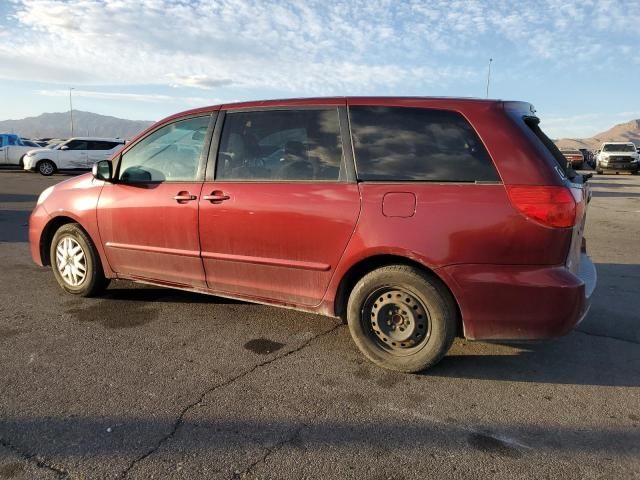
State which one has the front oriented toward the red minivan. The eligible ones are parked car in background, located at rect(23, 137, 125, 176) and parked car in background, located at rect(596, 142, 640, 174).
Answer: parked car in background, located at rect(596, 142, 640, 174)

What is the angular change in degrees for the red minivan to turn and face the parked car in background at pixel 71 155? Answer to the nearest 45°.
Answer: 0° — it already faces it

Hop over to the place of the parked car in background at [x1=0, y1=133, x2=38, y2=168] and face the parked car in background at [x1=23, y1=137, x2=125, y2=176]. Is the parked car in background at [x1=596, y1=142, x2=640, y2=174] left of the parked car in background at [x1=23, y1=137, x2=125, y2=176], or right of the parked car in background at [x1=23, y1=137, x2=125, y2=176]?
left

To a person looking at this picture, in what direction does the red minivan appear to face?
facing away from the viewer and to the left of the viewer

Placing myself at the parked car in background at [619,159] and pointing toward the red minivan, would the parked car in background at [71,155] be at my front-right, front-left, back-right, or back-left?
front-right

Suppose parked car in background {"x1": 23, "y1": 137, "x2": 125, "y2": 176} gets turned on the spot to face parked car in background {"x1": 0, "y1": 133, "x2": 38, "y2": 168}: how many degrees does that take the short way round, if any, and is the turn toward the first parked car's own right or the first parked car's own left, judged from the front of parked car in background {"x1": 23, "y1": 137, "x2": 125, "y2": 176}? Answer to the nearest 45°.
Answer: approximately 45° to the first parked car's own right

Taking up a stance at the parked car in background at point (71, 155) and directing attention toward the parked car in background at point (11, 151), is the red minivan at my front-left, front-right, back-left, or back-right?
back-left

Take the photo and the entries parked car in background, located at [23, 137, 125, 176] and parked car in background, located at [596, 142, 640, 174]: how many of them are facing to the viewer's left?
1

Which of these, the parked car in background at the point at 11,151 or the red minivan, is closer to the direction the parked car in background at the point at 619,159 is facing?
the red minivan

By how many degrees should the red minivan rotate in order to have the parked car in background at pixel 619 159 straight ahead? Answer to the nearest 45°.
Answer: approximately 90° to its right

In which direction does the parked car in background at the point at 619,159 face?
toward the camera

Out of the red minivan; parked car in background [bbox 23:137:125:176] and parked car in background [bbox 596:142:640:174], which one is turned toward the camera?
parked car in background [bbox 596:142:640:174]

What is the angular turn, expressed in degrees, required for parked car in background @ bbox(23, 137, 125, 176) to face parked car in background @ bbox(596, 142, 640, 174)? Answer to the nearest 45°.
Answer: approximately 180°

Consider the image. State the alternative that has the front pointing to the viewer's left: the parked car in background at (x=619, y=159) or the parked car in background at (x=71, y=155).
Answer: the parked car in background at (x=71, y=155)

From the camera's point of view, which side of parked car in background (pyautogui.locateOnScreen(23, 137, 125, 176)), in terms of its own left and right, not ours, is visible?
left
